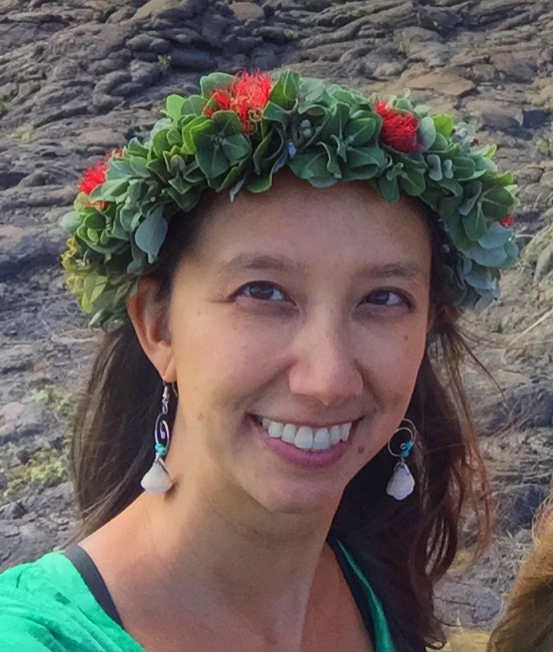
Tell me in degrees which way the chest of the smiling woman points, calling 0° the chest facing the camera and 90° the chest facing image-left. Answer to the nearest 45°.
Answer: approximately 315°

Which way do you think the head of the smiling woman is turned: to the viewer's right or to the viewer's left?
to the viewer's right
